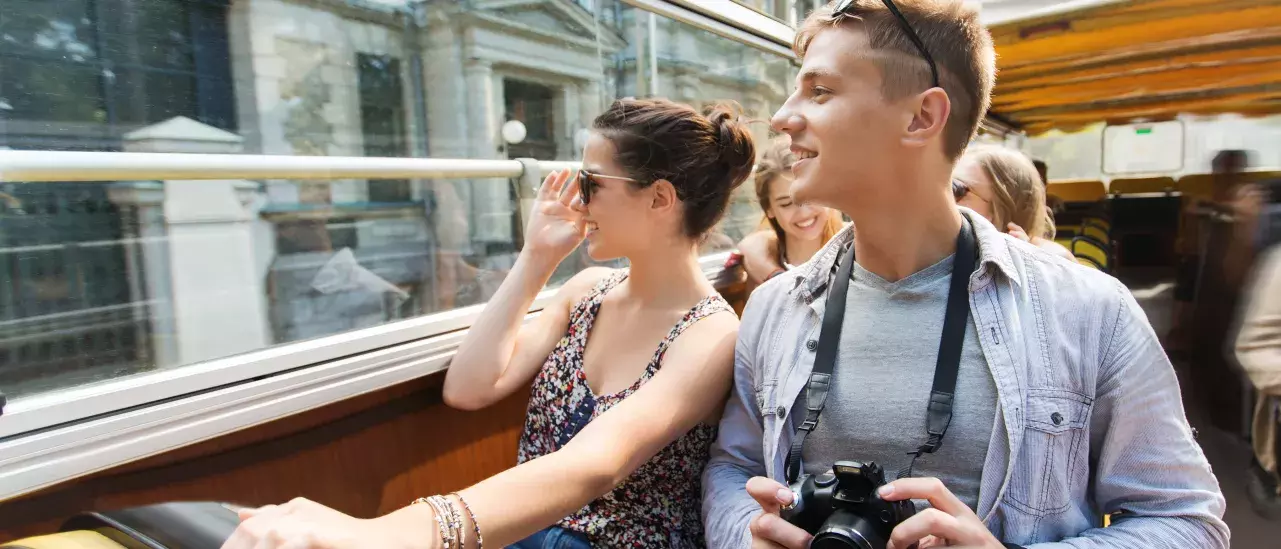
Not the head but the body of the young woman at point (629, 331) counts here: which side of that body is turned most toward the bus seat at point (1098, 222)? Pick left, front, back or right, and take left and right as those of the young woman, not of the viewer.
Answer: back

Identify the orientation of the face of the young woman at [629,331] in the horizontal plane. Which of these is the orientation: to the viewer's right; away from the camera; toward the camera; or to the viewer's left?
to the viewer's left

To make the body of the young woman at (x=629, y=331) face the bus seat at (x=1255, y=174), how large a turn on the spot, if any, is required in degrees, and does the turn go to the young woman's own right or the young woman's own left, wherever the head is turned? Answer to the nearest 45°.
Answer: approximately 135° to the young woman's own left

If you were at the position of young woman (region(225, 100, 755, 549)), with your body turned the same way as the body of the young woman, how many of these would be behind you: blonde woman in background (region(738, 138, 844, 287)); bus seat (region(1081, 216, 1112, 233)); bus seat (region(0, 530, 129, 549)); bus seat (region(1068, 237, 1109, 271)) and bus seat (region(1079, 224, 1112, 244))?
4

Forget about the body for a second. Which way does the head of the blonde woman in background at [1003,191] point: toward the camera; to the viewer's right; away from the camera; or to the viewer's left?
to the viewer's left

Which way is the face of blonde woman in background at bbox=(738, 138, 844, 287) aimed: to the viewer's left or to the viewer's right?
to the viewer's left

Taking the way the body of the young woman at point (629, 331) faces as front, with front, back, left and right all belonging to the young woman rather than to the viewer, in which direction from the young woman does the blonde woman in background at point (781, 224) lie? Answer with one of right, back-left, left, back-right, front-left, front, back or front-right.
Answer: back

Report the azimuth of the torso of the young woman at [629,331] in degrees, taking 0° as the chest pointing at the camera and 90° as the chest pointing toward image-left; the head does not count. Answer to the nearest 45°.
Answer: approximately 45°

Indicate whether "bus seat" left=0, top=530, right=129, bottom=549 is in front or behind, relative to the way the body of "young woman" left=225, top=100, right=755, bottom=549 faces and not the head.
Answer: in front

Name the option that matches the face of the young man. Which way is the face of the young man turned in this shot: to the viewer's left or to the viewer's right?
to the viewer's left

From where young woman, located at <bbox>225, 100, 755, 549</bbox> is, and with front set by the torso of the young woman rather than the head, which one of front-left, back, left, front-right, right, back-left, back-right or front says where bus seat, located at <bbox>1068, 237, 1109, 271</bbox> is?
back

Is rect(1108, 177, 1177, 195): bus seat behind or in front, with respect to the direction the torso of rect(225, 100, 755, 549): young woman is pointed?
behind

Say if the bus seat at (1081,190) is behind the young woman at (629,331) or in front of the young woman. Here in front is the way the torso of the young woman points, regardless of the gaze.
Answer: behind

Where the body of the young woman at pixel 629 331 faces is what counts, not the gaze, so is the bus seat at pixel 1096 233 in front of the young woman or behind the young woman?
behind
